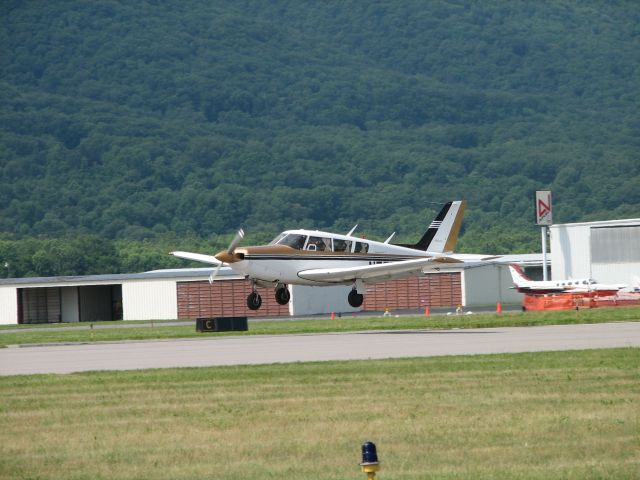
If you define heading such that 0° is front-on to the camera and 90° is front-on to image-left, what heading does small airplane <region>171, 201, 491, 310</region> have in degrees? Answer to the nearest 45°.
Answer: approximately 45°
